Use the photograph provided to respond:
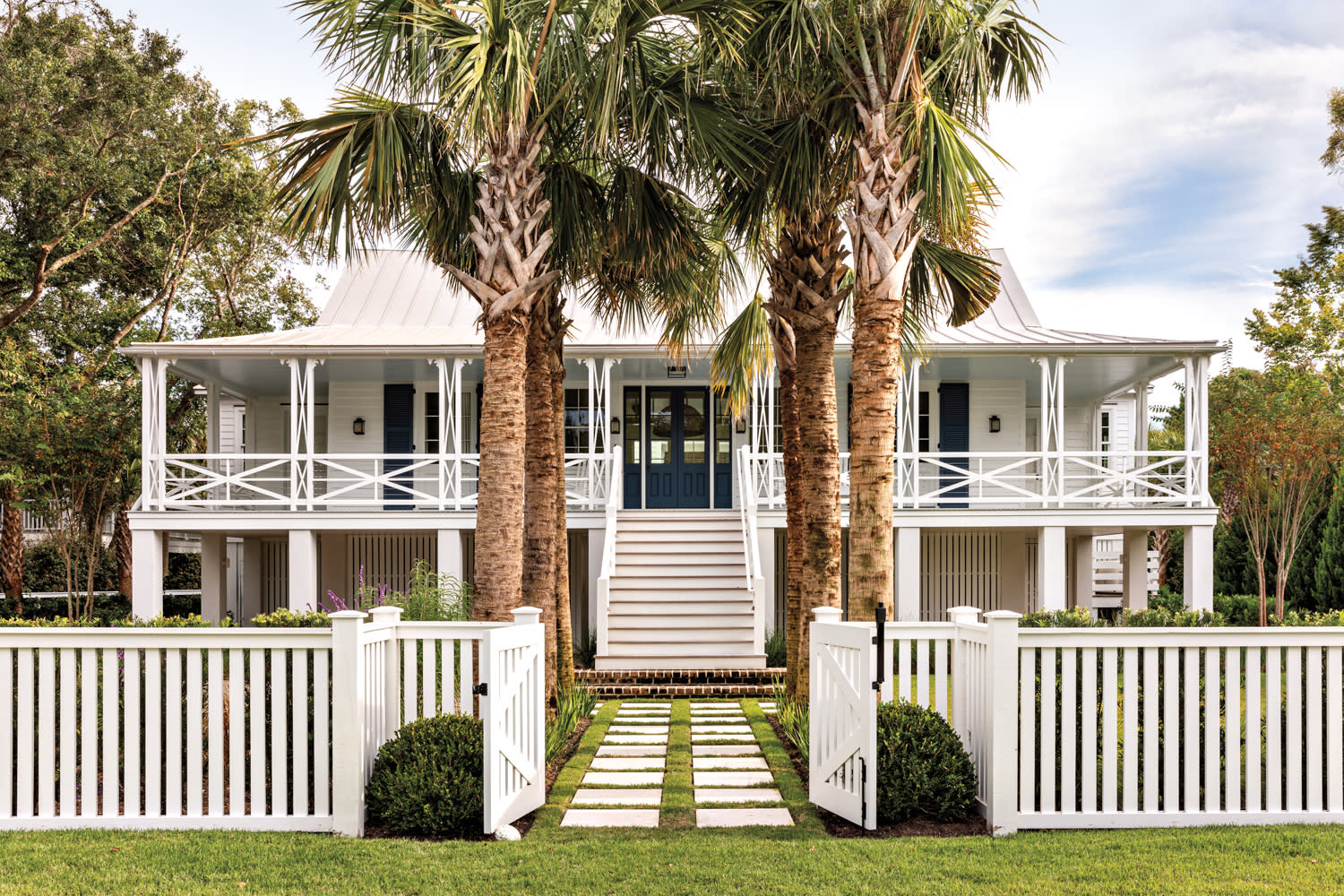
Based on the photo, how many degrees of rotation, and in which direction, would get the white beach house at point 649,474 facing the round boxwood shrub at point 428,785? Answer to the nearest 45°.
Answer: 0° — it already faces it

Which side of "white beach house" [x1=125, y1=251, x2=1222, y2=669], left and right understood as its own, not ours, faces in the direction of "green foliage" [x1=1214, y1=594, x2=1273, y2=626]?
left

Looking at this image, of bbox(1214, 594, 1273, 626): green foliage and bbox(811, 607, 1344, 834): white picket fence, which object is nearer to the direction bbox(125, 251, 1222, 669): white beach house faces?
the white picket fence

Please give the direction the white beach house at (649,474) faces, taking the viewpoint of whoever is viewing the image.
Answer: facing the viewer

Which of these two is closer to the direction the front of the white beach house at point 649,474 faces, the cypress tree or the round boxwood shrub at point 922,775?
the round boxwood shrub

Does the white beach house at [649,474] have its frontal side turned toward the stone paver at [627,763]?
yes

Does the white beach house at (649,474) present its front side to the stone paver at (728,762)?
yes

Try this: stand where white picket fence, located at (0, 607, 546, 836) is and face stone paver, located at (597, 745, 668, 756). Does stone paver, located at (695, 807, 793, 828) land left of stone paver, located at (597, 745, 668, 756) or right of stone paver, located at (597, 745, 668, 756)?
right

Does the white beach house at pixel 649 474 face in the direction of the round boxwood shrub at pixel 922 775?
yes

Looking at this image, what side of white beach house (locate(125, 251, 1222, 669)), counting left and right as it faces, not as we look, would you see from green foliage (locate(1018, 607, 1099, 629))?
front

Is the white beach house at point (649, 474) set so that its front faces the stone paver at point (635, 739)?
yes

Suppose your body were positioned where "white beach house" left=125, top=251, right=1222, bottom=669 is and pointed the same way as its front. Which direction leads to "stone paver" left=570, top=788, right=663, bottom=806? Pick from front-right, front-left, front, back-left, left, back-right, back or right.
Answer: front

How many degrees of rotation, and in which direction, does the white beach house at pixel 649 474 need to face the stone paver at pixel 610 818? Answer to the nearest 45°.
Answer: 0° — it already faces it

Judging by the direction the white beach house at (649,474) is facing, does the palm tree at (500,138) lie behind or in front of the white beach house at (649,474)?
in front

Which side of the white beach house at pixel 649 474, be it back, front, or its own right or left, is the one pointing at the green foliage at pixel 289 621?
front

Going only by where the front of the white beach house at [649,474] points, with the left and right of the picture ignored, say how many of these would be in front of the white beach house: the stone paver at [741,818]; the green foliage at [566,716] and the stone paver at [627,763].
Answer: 3
